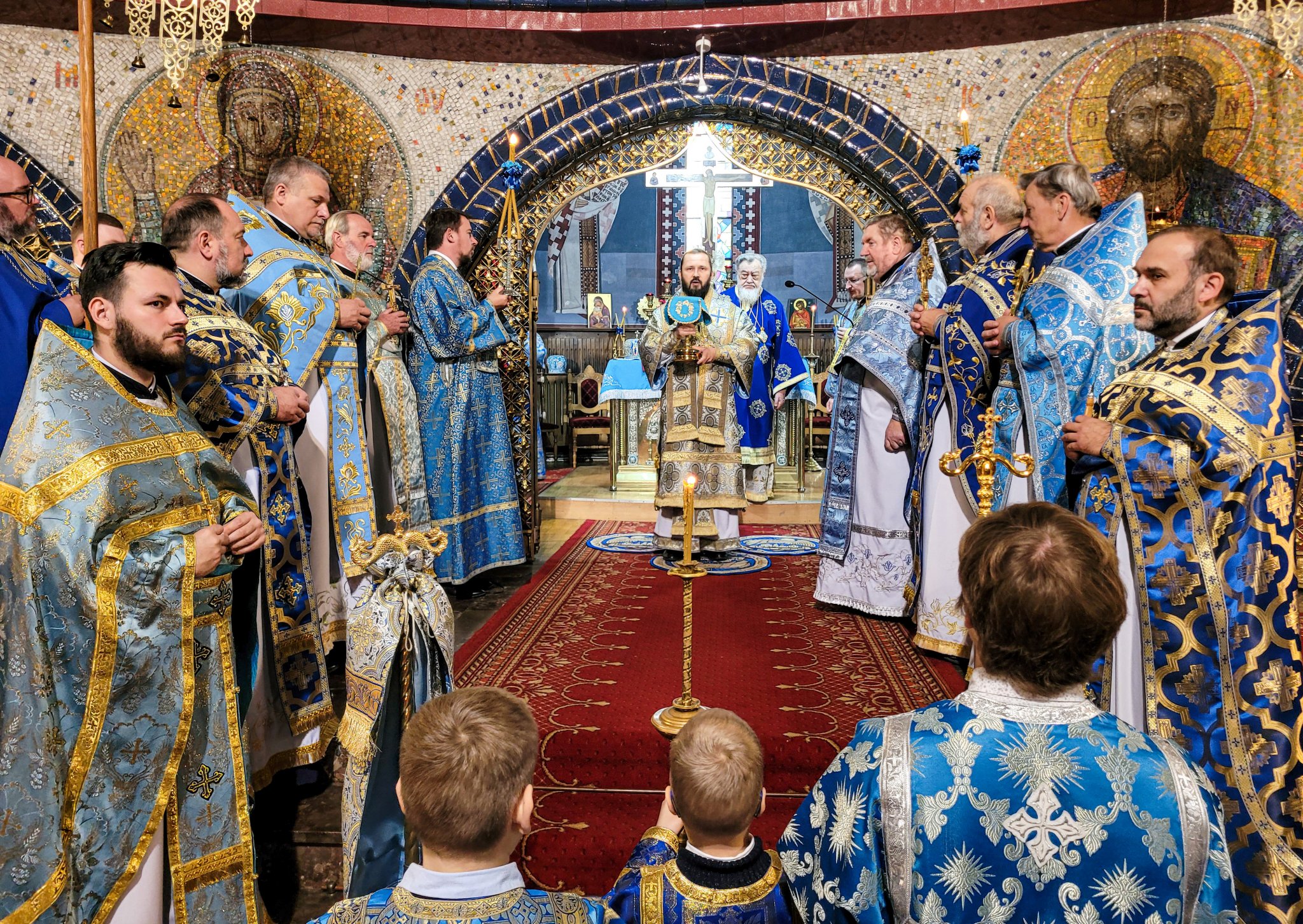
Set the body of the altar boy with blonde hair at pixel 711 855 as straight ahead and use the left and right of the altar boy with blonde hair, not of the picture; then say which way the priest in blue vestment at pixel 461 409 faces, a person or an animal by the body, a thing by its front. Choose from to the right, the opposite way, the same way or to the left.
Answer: to the right

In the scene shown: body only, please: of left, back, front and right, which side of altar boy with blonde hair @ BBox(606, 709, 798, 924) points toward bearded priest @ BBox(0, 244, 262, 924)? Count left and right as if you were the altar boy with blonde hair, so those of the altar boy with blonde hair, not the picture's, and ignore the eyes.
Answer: left

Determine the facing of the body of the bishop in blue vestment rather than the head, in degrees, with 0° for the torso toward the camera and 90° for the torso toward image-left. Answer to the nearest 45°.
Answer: approximately 0°

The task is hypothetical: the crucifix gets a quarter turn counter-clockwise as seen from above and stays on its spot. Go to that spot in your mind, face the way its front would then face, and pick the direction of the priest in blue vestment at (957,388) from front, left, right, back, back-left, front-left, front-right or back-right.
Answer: right

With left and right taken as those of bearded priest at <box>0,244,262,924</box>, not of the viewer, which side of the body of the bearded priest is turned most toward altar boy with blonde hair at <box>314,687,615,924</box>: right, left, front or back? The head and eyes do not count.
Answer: front

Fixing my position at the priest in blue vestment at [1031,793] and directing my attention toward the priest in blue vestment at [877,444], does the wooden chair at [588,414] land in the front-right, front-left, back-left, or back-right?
front-left

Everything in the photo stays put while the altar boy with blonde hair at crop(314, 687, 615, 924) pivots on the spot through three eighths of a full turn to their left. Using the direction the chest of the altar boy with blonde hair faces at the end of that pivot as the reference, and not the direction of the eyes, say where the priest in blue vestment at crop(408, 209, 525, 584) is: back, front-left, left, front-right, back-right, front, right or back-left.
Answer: back-right

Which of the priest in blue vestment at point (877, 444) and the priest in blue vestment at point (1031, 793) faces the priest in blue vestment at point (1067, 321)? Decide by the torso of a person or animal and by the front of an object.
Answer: the priest in blue vestment at point (1031, 793)

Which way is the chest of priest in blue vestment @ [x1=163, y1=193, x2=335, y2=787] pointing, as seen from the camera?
to the viewer's right

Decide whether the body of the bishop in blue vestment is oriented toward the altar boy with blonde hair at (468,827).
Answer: yes

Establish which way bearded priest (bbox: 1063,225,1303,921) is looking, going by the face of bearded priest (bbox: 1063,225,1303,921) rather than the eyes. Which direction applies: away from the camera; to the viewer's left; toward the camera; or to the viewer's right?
to the viewer's left

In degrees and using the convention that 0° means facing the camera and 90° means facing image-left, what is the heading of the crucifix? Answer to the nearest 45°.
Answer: approximately 0°

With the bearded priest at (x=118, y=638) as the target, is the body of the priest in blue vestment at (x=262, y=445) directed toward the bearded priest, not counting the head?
no

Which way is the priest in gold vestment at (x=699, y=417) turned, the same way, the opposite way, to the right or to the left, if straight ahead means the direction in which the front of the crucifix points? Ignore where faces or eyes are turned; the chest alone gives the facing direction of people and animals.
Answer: the same way

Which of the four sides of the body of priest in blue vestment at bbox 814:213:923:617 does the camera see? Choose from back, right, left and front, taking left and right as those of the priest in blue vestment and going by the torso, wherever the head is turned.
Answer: left

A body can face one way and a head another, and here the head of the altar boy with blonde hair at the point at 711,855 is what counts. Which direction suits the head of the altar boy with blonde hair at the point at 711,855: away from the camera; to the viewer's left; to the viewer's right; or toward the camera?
away from the camera

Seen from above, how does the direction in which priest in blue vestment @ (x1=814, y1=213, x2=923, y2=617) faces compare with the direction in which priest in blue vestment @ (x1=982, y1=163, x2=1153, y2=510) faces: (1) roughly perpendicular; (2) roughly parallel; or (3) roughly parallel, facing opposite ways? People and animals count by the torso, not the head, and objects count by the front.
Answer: roughly parallel

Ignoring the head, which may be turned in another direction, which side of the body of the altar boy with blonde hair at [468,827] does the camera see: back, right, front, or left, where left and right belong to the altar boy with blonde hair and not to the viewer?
back

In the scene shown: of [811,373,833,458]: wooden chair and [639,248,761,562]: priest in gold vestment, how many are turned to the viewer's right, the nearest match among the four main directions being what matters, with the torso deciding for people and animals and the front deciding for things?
0

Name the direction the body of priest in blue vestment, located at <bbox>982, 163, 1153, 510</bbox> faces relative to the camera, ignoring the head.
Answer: to the viewer's left

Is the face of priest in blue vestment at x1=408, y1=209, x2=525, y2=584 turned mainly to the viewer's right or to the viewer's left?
to the viewer's right

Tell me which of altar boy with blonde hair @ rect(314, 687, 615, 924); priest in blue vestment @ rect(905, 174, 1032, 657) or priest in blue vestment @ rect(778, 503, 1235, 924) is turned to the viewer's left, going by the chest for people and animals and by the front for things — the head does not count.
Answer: priest in blue vestment @ rect(905, 174, 1032, 657)

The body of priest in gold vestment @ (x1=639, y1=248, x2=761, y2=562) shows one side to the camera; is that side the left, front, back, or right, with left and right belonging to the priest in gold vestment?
front

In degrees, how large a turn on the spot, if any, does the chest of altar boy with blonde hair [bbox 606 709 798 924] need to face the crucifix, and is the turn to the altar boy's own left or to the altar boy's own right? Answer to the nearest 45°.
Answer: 0° — they already face it

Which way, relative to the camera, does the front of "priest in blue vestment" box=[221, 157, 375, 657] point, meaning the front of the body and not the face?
to the viewer's right

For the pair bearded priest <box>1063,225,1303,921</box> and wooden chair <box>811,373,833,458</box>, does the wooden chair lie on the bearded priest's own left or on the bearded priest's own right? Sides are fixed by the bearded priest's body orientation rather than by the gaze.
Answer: on the bearded priest's own right
